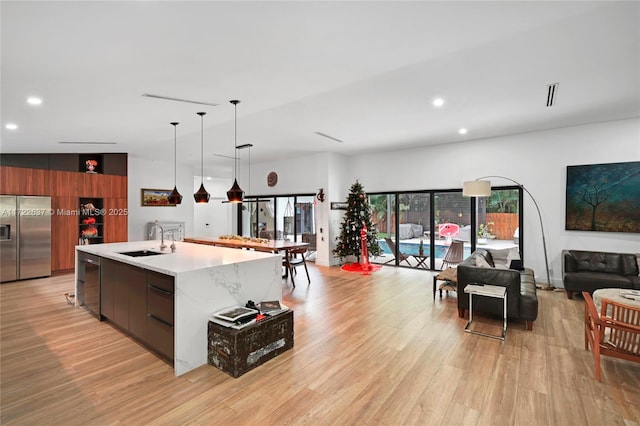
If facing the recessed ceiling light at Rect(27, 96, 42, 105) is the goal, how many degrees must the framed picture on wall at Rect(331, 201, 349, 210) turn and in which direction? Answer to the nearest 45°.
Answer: approximately 45° to its right

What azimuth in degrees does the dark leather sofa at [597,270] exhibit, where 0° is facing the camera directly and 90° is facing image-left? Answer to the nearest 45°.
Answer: approximately 0°

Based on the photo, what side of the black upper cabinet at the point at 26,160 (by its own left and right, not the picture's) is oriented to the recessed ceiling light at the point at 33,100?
front

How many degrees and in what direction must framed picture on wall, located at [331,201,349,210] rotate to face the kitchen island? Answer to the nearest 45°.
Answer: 0° — it already faces it

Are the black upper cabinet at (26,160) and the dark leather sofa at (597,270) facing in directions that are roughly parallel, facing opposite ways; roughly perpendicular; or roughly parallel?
roughly perpendicular

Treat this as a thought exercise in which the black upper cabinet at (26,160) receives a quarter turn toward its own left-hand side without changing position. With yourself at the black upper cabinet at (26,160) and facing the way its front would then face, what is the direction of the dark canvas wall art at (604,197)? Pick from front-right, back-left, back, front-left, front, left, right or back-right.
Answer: front-right

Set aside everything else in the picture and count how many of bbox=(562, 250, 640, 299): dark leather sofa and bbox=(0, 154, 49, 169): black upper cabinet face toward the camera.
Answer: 2

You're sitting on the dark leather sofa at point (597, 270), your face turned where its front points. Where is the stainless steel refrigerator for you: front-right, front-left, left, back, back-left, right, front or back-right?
front-right

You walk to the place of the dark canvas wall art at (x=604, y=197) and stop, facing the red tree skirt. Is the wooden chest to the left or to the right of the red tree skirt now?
left

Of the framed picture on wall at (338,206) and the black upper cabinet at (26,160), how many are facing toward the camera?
2

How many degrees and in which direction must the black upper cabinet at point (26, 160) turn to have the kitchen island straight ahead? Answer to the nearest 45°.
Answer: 0° — it already faces it

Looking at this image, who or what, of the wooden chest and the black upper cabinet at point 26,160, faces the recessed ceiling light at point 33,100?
the black upper cabinet

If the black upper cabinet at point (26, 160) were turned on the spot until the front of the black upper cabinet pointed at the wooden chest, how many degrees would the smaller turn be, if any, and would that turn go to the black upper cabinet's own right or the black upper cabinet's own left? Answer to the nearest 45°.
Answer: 0° — it already faces it
